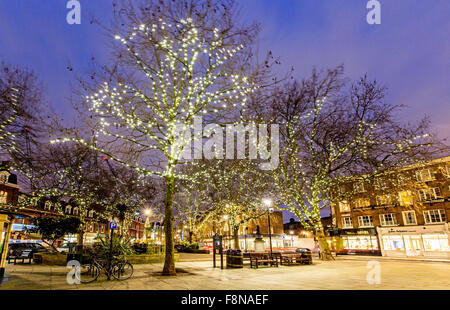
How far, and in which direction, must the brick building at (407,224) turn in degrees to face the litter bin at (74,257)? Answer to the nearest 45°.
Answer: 0° — it already faces it

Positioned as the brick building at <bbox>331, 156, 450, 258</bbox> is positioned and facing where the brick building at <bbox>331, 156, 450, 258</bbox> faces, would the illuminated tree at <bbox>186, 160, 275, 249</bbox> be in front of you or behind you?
in front

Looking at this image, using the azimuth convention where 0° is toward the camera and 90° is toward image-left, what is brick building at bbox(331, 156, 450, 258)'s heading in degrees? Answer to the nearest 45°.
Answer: approximately 45°

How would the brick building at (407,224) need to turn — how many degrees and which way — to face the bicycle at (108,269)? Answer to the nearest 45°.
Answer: approximately 45° to its left
